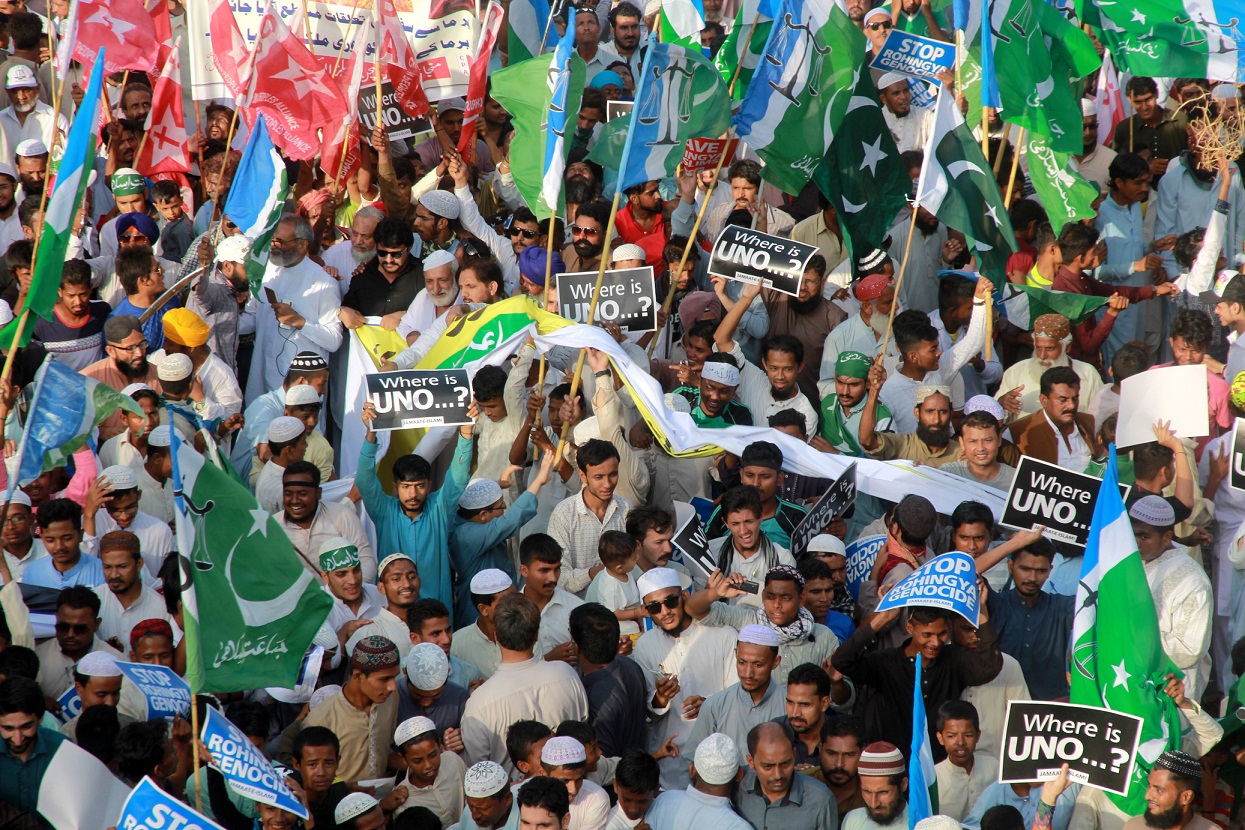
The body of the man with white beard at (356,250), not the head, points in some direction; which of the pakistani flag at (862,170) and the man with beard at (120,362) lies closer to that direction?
the man with beard

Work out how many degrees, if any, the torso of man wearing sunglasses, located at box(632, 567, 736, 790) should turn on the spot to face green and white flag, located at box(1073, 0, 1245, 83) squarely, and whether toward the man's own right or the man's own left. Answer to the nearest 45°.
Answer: approximately 135° to the man's own left

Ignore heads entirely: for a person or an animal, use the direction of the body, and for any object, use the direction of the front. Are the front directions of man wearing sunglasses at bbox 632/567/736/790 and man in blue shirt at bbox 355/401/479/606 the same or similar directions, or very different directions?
same or similar directions

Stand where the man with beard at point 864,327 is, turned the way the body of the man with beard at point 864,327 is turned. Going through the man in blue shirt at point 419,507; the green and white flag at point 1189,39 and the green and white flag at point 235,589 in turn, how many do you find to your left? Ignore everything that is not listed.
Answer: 1

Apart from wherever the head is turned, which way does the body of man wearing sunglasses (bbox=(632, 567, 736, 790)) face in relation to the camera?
toward the camera

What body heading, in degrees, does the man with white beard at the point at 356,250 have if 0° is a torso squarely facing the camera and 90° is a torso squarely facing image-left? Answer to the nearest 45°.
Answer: approximately 45°

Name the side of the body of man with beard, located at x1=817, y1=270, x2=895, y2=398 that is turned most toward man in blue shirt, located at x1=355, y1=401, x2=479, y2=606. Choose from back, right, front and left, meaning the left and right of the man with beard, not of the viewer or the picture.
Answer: right

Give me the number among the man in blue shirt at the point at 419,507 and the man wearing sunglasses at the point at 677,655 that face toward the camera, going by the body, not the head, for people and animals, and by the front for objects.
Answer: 2

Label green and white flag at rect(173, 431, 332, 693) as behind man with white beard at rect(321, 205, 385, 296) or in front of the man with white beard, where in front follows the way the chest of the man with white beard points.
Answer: in front

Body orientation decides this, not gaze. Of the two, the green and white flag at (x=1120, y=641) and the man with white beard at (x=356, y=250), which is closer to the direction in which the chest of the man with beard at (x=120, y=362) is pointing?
the green and white flag

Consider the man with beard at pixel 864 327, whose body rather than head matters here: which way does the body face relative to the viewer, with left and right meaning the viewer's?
facing the viewer and to the right of the viewer

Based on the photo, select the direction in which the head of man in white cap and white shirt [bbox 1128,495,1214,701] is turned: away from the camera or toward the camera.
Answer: toward the camera

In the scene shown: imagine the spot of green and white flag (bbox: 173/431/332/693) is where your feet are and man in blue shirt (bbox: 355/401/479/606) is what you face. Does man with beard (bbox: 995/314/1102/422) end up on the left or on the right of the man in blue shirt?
right

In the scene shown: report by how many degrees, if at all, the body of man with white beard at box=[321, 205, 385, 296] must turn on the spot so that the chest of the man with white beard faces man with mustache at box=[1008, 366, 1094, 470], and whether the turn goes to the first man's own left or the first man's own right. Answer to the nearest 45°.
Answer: approximately 90° to the first man's own left

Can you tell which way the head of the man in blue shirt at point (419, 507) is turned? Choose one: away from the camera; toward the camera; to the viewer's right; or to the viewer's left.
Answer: toward the camera

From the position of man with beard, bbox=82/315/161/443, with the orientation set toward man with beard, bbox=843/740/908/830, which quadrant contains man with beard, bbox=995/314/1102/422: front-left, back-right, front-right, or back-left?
front-left

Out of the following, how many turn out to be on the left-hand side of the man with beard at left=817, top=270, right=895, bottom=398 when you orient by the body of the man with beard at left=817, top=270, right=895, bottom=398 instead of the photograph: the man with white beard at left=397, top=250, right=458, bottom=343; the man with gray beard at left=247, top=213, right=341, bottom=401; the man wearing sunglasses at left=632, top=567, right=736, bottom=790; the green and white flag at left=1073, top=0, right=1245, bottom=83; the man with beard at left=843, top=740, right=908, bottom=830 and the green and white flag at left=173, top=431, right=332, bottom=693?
1

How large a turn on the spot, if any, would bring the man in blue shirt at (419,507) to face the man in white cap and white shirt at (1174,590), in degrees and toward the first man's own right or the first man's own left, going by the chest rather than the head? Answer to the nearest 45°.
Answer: approximately 90° to the first man's own left
